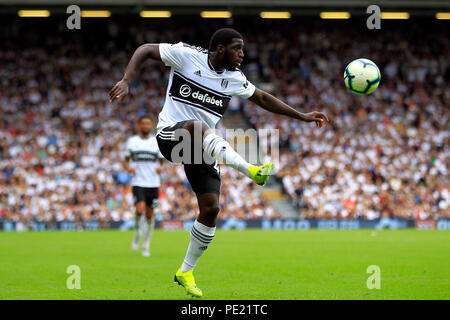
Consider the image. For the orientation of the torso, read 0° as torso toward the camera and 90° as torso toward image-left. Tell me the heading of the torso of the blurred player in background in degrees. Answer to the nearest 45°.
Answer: approximately 0°

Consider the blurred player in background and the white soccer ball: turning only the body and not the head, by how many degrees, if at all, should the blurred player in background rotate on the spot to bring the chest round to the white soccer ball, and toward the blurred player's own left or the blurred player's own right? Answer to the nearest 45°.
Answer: approximately 45° to the blurred player's own left
